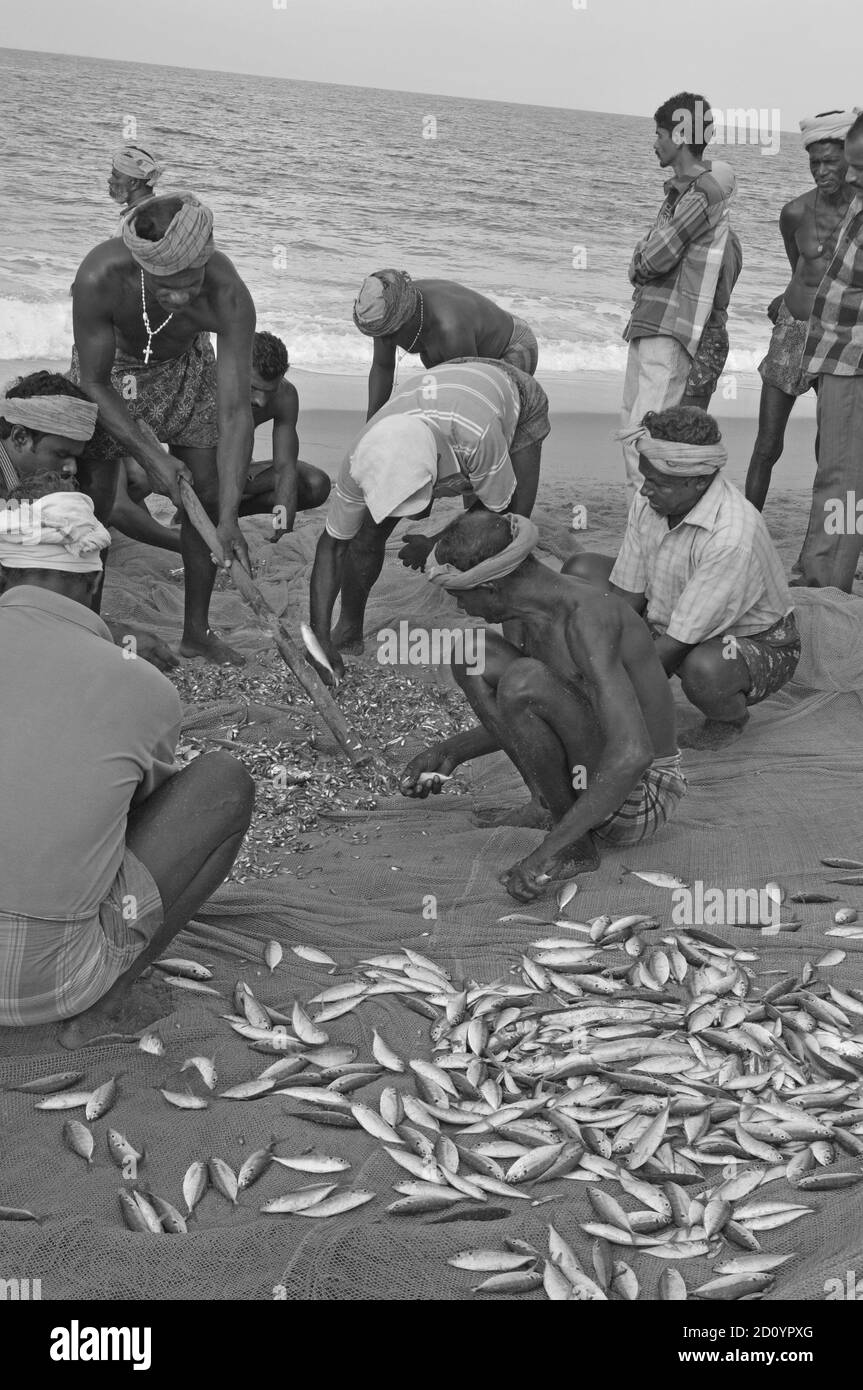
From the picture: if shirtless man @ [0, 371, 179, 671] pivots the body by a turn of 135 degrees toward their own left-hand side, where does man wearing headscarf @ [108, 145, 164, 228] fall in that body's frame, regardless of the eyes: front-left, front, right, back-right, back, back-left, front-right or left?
front

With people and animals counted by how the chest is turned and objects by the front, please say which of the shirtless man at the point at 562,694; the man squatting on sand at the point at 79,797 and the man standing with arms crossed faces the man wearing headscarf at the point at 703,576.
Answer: the man squatting on sand

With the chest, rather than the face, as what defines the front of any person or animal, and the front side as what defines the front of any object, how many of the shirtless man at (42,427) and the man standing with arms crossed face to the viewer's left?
1

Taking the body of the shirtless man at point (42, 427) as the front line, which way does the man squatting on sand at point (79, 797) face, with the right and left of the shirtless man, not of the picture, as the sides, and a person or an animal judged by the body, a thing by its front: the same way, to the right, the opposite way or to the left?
to the left

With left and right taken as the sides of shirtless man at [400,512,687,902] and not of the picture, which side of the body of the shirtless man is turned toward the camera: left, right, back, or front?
left

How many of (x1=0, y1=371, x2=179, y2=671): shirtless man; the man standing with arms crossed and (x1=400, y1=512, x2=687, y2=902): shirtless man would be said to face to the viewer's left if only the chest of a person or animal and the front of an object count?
2

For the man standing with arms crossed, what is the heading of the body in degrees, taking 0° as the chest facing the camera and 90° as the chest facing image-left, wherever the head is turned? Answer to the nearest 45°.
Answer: approximately 90°

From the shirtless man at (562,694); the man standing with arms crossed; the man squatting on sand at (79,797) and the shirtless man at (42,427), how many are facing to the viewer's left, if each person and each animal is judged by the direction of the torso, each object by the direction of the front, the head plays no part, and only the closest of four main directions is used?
2

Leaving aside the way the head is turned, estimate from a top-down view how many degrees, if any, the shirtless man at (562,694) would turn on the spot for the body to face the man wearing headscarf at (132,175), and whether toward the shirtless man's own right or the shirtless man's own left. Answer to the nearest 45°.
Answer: approximately 45° to the shirtless man's own right

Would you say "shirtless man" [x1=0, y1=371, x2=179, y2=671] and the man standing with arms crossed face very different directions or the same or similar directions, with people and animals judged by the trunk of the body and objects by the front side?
very different directions
